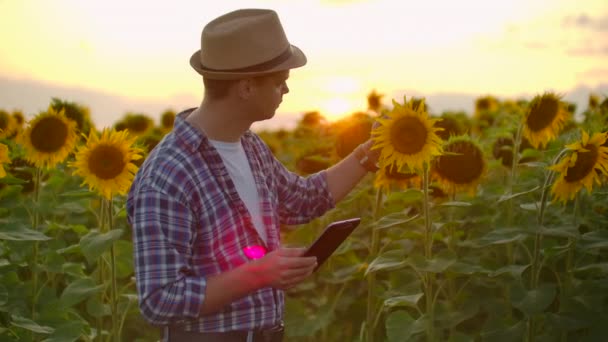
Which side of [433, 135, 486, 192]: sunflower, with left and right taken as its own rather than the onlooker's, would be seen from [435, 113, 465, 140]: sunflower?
back

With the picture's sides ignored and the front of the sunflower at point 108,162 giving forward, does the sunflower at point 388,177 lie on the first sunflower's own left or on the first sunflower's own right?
on the first sunflower's own left

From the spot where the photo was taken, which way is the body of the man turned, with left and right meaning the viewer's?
facing the viewer and to the right of the viewer

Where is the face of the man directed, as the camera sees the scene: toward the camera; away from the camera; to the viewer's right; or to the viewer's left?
to the viewer's right

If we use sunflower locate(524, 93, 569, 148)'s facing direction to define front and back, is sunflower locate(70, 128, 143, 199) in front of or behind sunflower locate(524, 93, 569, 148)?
in front

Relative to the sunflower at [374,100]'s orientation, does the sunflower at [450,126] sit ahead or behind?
ahead

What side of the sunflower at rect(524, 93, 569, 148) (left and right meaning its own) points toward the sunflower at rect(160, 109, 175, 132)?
right

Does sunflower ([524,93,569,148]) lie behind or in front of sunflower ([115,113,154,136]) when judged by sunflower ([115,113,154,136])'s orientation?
in front
